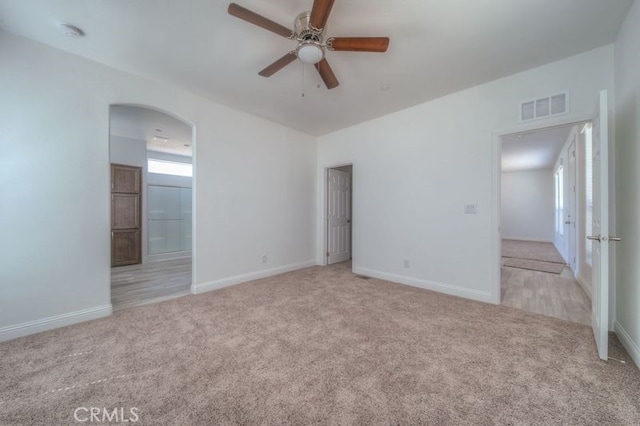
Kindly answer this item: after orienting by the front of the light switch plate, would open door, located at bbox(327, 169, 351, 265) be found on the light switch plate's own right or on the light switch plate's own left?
on the light switch plate's own right

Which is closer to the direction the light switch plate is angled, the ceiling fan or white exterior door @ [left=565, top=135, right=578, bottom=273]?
the ceiling fan

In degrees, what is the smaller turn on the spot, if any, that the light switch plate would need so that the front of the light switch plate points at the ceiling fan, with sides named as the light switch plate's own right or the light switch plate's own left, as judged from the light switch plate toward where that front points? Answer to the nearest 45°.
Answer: approximately 45° to the light switch plate's own right

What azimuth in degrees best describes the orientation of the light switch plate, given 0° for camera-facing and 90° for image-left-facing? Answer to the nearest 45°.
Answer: approximately 0°

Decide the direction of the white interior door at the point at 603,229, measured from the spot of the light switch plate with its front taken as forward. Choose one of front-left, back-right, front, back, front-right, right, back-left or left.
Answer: front-left

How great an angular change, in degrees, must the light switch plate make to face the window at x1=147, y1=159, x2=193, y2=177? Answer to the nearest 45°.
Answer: approximately 90° to its right

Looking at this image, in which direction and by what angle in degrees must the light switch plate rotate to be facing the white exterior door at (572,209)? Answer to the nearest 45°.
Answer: approximately 135° to its left

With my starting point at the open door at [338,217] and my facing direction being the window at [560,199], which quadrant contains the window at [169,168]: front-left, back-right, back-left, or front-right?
back-left

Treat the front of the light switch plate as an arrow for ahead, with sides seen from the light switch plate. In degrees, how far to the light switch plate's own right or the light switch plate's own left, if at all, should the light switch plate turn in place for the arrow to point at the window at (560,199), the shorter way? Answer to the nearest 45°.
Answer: approximately 180°
